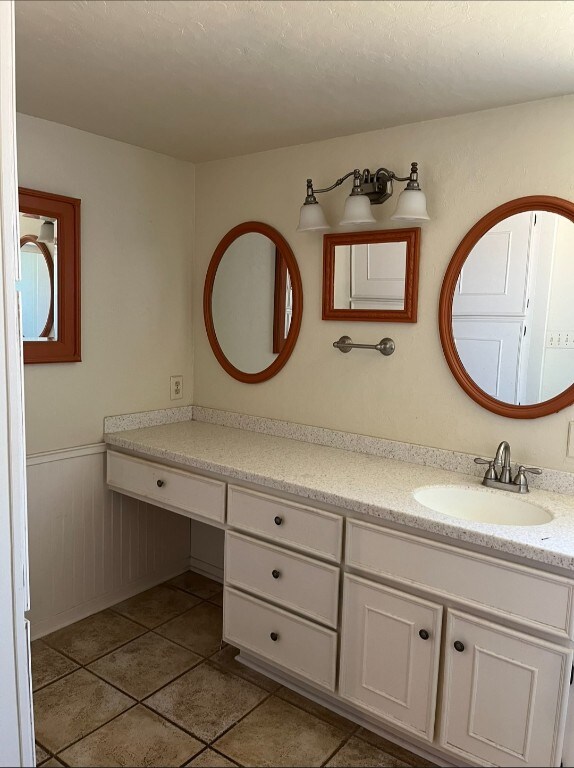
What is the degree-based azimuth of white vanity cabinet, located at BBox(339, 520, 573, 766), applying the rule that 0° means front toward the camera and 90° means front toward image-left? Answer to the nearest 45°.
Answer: approximately 45°

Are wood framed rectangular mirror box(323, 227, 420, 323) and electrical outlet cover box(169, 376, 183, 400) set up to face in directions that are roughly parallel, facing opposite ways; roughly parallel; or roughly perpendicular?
roughly perpendicular

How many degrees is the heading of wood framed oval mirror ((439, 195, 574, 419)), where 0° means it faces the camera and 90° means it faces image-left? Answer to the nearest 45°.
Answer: approximately 0°

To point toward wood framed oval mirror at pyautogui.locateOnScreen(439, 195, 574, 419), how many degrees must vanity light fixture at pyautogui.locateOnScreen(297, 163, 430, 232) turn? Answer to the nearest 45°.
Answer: approximately 135° to its left
